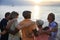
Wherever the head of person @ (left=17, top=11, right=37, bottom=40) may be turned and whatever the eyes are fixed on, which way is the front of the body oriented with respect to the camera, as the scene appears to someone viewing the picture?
away from the camera

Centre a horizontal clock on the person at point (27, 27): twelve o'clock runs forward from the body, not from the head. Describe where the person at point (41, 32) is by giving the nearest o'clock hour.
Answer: the person at point (41, 32) is roughly at 3 o'clock from the person at point (27, 27).

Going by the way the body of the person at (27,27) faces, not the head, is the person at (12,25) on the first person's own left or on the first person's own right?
on the first person's own left
